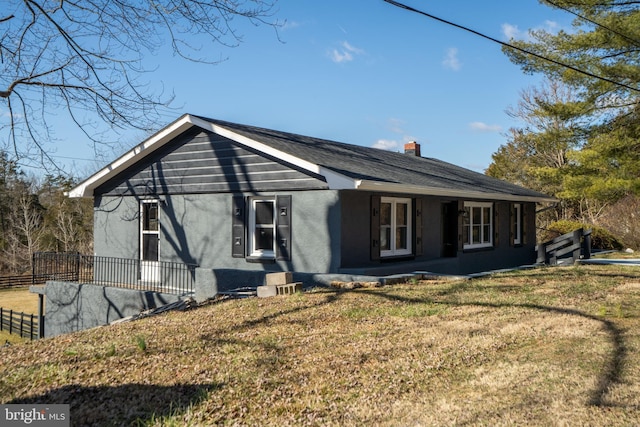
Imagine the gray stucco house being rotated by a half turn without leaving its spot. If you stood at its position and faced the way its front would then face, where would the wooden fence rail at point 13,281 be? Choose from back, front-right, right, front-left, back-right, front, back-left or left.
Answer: front

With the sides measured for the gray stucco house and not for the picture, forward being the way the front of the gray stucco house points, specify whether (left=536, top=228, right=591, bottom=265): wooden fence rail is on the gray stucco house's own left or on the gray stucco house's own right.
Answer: on the gray stucco house's own left

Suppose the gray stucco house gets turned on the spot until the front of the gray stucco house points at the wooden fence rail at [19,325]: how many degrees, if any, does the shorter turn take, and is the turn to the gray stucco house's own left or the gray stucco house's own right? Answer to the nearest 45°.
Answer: approximately 180°

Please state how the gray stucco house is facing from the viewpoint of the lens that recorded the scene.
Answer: facing the viewer and to the right of the viewer
